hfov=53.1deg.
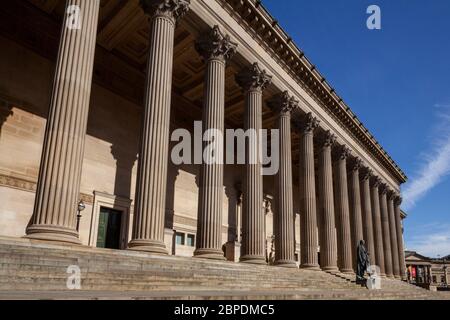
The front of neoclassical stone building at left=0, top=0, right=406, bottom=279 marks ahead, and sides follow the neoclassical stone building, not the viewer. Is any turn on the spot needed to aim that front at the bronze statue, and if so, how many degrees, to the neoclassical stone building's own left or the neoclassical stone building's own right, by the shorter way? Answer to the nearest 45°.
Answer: approximately 45° to the neoclassical stone building's own left

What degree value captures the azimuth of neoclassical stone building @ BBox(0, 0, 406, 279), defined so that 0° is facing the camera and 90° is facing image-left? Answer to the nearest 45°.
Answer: approximately 315°
